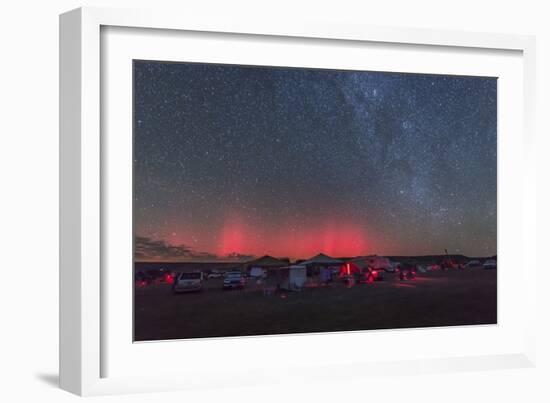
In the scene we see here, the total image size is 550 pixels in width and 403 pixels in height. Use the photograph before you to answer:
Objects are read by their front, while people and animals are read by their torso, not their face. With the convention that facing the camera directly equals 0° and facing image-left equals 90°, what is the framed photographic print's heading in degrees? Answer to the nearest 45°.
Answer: approximately 315°
